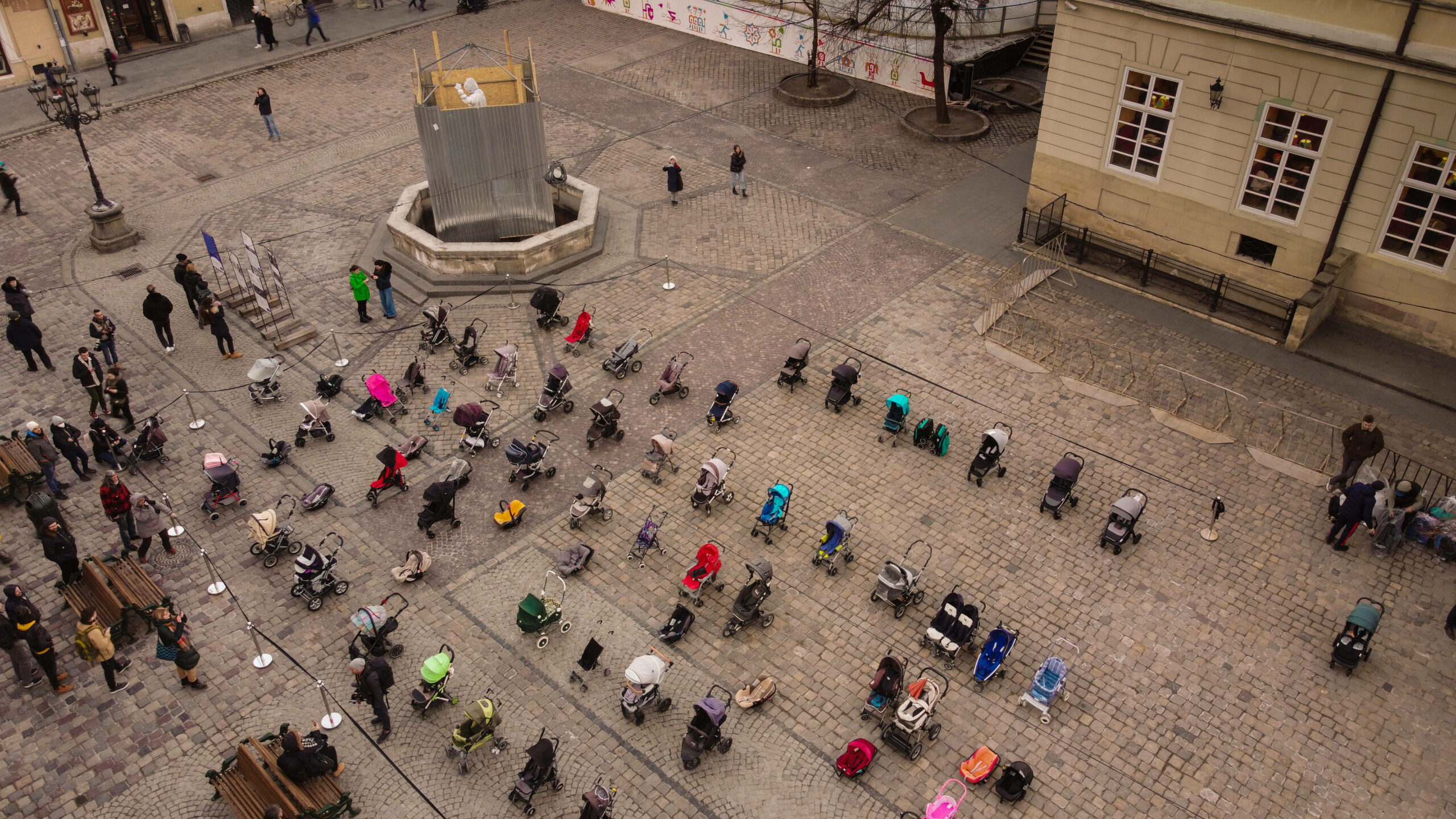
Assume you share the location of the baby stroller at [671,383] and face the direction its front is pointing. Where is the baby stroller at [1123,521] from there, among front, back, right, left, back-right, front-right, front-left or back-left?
left

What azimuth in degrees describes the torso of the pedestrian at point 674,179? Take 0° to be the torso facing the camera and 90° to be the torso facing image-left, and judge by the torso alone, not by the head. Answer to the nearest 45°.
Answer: approximately 0°

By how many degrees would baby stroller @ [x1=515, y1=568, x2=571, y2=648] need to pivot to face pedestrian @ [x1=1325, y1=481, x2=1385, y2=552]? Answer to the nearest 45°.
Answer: approximately 135° to its left

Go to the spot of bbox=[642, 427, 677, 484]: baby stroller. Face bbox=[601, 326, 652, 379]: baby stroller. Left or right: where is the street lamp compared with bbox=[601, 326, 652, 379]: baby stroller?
left

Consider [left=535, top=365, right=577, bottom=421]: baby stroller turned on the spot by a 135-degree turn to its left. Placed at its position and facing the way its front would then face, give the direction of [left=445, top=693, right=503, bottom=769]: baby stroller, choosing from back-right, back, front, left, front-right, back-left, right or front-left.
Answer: right

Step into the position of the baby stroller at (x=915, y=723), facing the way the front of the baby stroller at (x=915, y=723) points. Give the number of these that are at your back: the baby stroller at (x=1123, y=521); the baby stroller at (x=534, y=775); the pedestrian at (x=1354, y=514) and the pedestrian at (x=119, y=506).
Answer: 2

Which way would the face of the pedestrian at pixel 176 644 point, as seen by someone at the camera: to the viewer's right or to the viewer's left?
to the viewer's right

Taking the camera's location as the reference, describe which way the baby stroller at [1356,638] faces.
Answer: facing the viewer and to the left of the viewer

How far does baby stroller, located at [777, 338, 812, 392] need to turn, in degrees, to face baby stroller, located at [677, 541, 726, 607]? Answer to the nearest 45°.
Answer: approximately 45° to its left

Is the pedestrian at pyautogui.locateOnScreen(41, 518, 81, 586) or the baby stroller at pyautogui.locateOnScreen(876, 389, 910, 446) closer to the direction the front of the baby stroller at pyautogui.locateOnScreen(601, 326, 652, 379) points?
the pedestrian

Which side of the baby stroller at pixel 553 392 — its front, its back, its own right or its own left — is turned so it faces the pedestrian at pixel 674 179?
back
